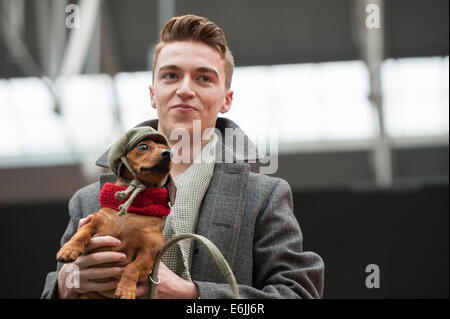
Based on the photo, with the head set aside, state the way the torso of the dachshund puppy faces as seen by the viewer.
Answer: toward the camera

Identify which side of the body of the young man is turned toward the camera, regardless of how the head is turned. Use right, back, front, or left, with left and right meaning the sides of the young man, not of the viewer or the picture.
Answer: front
